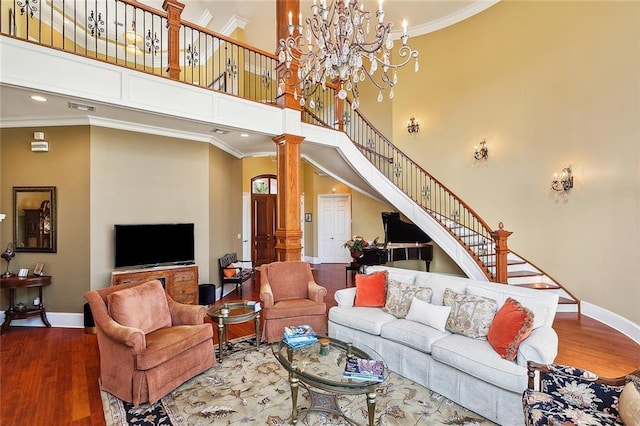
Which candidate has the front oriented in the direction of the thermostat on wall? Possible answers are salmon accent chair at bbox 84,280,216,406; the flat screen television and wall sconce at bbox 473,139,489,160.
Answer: the wall sconce

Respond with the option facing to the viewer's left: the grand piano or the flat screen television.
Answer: the grand piano

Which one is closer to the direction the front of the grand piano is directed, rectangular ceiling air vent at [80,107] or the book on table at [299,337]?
the rectangular ceiling air vent

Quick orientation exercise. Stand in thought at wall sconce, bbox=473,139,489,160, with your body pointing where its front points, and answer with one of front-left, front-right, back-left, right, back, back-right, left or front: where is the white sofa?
front-left

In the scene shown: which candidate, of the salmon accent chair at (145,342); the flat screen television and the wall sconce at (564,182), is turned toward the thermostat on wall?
the wall sconce

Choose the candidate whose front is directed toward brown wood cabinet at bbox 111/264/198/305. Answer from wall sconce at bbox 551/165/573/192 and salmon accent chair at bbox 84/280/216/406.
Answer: the wall sconce

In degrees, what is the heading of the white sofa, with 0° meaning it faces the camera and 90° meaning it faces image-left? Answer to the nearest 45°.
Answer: approximately 45°

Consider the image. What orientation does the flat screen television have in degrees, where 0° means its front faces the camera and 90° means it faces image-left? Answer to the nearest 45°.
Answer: approximately 0°

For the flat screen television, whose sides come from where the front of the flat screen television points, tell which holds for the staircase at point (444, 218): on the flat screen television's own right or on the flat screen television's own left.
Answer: on the flat screen television's own left

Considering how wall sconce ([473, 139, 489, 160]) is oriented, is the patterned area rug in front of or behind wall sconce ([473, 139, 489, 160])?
in front

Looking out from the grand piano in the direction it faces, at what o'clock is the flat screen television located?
The flat screen television is roughly at 11 o'clock from the grand piano.

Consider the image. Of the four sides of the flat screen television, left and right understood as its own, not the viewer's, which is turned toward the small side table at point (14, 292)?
right
